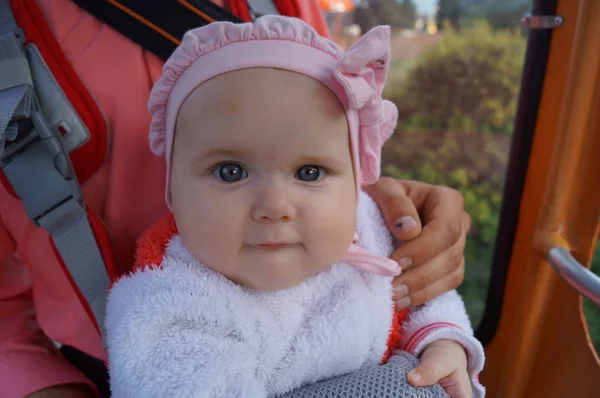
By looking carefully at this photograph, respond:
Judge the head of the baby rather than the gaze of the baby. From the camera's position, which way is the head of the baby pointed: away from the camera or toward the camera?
toward the camera

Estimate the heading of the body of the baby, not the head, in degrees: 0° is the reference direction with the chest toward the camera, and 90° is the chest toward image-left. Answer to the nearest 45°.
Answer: approximately 0°
